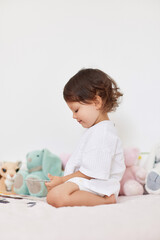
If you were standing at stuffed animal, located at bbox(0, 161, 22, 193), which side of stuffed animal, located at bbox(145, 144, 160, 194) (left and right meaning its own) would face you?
right

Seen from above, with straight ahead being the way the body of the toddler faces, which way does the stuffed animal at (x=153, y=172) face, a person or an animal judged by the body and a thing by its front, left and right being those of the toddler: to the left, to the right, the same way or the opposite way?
to the left

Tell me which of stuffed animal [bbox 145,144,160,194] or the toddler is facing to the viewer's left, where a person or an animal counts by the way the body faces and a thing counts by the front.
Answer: the toddler

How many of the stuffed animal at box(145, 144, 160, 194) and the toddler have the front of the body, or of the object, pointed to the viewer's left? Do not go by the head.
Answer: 1

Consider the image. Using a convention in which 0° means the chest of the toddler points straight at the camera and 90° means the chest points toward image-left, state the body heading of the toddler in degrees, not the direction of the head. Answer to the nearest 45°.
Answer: approximately 90°

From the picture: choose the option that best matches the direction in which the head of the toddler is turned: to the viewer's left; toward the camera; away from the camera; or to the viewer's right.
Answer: to the viewer's left

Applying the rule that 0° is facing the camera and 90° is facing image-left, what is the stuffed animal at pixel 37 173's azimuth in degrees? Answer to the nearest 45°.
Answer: approximately 45°
